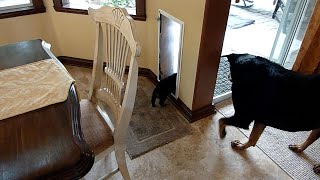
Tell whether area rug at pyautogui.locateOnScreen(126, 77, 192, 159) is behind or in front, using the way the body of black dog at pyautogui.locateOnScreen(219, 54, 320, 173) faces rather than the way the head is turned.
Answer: in front

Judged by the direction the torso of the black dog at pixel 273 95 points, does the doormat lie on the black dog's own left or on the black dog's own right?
on the black dog's own right

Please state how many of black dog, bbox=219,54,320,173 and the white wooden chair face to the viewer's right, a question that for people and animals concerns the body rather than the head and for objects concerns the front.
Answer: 0

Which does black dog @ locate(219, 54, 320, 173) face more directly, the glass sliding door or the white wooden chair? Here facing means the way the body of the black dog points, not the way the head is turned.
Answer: the white wooden chair

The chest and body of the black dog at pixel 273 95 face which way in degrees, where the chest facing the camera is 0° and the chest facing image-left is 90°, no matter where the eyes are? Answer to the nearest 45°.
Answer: approximately 90°

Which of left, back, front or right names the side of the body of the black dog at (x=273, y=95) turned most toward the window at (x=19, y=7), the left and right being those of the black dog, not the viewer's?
front
